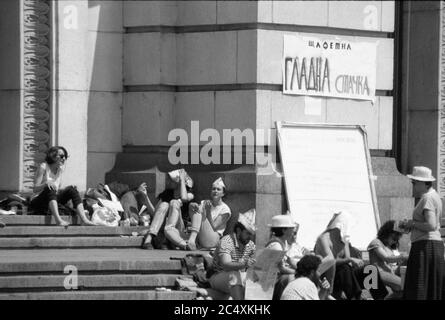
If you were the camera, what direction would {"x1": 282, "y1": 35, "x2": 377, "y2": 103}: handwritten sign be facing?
facing the viewer

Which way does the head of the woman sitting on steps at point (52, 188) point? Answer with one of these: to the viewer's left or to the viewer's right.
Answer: to the viewer's right

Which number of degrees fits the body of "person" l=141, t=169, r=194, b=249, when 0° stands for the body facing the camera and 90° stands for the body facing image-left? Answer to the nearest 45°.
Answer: approximately 45°

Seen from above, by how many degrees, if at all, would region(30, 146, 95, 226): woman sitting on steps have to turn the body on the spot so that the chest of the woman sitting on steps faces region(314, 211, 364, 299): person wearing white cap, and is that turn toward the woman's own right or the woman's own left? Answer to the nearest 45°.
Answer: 0° — they already face them

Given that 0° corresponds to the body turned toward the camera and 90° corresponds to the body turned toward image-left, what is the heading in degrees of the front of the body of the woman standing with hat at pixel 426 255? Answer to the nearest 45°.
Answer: approximately 90°
